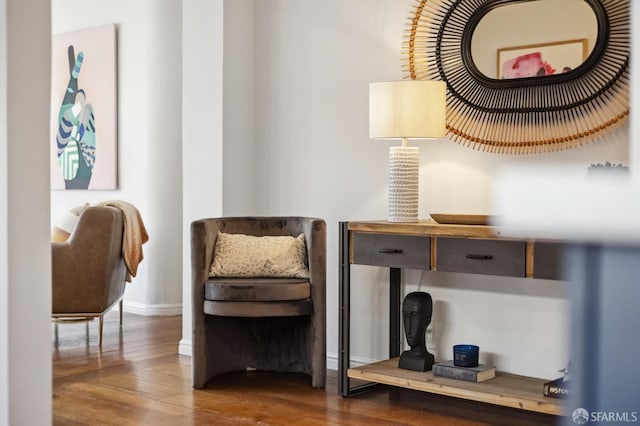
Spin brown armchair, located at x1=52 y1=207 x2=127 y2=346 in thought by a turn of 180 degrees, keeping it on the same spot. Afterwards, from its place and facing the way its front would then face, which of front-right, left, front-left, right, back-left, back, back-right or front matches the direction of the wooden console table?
front-right

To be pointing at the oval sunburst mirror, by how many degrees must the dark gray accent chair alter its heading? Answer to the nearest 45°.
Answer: approximately 90° to its left

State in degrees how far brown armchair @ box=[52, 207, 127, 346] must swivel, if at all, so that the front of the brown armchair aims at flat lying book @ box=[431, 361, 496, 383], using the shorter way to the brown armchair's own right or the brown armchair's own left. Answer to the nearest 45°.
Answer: approximately 135° to the brown armchair's own left

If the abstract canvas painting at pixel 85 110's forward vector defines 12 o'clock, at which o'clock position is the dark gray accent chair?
The dark gray accent chair is roughly at 10 o'clock from the abstract canvas painting.

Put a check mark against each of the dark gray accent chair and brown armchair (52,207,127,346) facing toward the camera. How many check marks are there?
1

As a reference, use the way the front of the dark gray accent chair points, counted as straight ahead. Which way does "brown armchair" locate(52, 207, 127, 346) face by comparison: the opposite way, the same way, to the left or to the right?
to the right

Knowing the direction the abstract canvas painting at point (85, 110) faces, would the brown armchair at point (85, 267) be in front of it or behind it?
in front

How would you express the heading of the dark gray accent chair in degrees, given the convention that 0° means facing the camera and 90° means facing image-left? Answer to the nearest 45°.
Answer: approximately 0°

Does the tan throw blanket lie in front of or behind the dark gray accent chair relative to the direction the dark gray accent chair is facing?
behind

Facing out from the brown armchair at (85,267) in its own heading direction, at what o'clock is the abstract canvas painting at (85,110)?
The abstract canvas painting is roughly at 3 o'clock from the brown armchair.

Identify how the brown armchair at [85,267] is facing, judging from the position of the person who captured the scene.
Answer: facing to the left of the viewer
